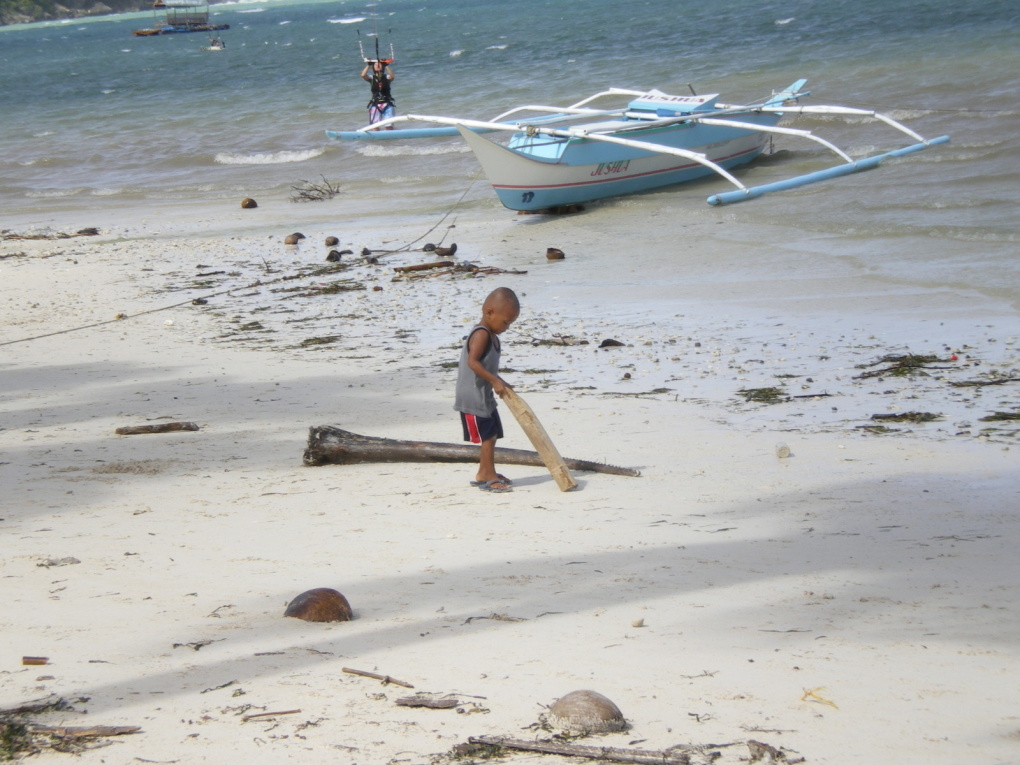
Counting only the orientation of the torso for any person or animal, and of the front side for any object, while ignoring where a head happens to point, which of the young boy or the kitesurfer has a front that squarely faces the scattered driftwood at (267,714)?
the kitesurfer

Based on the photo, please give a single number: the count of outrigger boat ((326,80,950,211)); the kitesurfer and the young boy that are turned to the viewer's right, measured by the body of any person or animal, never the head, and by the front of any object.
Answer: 1

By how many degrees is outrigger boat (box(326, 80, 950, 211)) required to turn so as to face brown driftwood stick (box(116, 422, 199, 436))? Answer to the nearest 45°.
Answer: approximately 45° to its left

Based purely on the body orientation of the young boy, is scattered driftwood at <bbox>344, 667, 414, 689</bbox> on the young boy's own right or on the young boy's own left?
on the young boy's own right

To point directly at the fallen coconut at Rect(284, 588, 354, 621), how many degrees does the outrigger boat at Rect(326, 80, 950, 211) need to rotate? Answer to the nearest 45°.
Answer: approximately 45° to its left

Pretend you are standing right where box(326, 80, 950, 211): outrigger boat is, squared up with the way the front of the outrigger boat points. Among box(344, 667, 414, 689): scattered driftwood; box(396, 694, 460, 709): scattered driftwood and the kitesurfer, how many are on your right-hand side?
1

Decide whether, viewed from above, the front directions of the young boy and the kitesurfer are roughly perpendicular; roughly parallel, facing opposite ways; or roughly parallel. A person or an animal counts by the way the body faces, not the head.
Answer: roughly perpendicular

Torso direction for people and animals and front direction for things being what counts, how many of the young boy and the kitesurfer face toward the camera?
1

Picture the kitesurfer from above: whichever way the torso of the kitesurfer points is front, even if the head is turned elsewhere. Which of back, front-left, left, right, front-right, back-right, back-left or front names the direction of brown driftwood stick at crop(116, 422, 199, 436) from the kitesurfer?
front

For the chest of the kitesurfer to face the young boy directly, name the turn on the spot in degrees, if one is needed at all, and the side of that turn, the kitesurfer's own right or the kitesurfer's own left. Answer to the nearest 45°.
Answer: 0° — they already face them

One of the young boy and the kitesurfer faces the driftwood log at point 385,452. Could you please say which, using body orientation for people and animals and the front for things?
the kitesurfer

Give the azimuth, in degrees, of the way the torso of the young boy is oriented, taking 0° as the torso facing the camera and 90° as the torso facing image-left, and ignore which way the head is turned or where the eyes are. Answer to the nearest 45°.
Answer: approximately 270°

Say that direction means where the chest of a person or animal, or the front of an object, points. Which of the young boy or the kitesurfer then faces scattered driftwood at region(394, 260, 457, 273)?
the kitesurfer

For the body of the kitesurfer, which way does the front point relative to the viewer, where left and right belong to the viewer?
facing the viewer

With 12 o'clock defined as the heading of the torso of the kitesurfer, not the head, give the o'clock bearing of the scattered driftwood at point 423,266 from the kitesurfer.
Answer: The scattered driftwood is roughly at 12 o'clock from the kitesurfer.

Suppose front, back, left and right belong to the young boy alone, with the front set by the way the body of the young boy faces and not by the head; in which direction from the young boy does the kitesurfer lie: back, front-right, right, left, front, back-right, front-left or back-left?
left

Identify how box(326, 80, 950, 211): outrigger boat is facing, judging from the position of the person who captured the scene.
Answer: facing the viewer and to the left of the viewer

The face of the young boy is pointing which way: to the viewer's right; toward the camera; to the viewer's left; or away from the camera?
to the viewer's right
